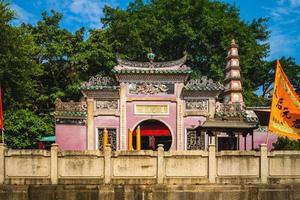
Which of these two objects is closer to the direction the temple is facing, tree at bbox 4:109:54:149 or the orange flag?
the orange flag

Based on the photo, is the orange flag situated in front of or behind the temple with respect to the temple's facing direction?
in front

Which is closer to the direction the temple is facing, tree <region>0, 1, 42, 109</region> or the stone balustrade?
the stone balustrade

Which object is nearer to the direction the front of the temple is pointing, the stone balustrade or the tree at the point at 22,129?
the stone balustrade

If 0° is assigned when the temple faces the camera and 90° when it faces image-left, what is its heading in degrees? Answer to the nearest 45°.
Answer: approximately 0°

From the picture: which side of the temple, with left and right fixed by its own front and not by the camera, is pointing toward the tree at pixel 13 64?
right

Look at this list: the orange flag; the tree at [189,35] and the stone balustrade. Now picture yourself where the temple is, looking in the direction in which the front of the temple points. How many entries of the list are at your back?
1

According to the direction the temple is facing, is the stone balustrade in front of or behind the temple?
in front

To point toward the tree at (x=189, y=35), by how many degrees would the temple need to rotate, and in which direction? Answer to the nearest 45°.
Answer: approximately 180°
